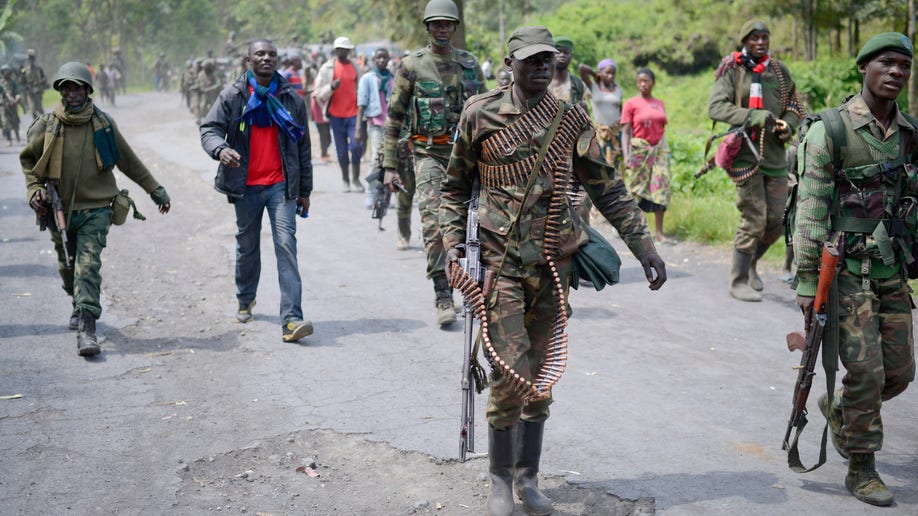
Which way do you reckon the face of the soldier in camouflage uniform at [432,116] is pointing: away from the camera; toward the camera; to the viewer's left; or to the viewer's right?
toward the camera

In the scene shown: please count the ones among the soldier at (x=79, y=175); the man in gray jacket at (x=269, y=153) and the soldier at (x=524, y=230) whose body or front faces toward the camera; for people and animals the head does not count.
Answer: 3

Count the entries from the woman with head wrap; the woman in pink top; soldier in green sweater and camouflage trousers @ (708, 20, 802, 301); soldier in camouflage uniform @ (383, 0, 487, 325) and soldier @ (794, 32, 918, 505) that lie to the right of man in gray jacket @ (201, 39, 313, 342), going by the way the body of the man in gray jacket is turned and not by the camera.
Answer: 0

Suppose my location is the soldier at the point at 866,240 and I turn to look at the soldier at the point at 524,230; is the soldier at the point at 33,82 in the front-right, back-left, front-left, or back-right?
front-right

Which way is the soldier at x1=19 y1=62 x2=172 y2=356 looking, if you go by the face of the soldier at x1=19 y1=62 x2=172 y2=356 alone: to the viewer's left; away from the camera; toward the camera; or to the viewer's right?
toward the camera

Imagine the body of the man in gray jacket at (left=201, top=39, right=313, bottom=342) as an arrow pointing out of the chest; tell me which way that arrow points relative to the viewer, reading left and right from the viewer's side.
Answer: facing the viewer

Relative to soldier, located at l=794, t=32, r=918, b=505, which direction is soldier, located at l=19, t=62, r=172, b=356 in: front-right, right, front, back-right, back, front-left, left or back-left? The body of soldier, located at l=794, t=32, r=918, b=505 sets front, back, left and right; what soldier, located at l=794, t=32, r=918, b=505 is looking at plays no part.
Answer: back-right

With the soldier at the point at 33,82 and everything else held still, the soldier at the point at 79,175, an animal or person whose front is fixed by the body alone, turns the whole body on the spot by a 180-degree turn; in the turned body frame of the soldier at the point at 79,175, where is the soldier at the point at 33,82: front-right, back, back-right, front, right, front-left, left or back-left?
front

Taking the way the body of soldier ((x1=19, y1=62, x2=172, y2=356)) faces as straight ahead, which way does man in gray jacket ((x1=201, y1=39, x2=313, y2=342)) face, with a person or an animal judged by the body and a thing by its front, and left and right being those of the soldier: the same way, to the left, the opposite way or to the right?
the same way

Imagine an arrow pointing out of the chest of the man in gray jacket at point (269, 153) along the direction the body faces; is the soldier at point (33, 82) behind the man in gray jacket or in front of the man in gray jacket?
behind

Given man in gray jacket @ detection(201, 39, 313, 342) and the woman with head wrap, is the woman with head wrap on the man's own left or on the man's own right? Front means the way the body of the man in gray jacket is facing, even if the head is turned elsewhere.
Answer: on the man's own left

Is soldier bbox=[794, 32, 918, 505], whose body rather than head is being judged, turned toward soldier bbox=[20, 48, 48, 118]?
no

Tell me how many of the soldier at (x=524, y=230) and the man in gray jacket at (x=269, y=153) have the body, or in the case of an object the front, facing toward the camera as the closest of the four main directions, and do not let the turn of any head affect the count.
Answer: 2

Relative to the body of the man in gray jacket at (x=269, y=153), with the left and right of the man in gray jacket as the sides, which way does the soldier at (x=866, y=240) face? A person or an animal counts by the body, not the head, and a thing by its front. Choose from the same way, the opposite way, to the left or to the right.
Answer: the same way

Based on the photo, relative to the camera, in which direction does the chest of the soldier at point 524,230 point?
toward the camera

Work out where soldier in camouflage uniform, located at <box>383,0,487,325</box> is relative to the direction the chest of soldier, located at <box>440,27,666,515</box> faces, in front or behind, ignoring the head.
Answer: behind

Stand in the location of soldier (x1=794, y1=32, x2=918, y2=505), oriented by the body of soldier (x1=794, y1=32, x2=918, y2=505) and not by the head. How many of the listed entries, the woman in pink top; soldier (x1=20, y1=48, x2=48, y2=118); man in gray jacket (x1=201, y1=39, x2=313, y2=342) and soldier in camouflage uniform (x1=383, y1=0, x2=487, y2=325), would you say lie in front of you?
0

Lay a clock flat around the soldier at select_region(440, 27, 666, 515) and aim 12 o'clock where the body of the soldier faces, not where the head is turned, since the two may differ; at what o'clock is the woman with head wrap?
The woman with head wrap is roughly at 6 o'clock from the soldier.

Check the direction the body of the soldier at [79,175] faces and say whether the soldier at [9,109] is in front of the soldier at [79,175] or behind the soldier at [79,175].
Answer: behind

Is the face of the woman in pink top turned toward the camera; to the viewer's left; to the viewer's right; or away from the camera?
toward the camera
